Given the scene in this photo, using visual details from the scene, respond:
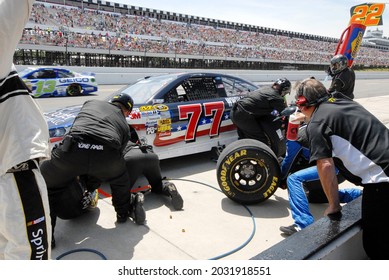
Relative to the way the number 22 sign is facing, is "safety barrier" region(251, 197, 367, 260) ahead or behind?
ahead

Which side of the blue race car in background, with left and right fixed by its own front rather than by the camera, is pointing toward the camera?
left

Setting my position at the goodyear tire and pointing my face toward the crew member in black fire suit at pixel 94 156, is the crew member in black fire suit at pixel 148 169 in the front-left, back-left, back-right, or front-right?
front-right

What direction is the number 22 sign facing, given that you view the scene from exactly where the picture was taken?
facing the viewer

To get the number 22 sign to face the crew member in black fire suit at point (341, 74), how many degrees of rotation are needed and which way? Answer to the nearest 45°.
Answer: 0° — it already faces them

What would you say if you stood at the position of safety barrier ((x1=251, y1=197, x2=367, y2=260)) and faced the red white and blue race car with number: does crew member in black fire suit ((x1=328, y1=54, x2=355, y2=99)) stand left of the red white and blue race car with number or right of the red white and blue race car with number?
right

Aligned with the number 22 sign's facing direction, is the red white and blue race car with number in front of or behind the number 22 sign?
in front

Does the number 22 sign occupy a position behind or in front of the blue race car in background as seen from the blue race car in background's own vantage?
behind
